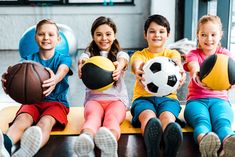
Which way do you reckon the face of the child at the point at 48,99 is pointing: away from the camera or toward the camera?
toward the camera

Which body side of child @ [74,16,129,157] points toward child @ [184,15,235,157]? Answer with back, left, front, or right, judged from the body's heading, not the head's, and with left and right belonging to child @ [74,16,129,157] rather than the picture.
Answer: left

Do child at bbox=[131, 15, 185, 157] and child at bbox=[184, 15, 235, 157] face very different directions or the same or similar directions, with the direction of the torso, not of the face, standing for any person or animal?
same or similar directions

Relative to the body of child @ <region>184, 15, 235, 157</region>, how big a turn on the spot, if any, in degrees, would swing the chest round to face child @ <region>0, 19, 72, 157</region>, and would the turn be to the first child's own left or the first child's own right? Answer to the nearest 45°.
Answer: approximately 90° to the first child's own right

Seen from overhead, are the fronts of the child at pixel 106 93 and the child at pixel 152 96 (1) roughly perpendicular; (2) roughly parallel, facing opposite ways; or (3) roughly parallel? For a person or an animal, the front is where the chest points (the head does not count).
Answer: roughly parallel

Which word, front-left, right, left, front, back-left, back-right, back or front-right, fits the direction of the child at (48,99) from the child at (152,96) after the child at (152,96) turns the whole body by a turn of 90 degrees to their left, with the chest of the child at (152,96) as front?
back

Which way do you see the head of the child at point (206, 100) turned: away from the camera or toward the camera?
toward the camera

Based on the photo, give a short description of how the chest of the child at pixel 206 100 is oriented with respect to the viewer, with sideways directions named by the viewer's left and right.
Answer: facing the viewer

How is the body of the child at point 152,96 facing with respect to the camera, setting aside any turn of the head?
toward the camera

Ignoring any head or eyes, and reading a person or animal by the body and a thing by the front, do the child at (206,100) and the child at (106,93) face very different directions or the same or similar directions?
same or similar directions

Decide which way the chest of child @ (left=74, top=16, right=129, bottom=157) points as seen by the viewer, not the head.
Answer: toward the camera
